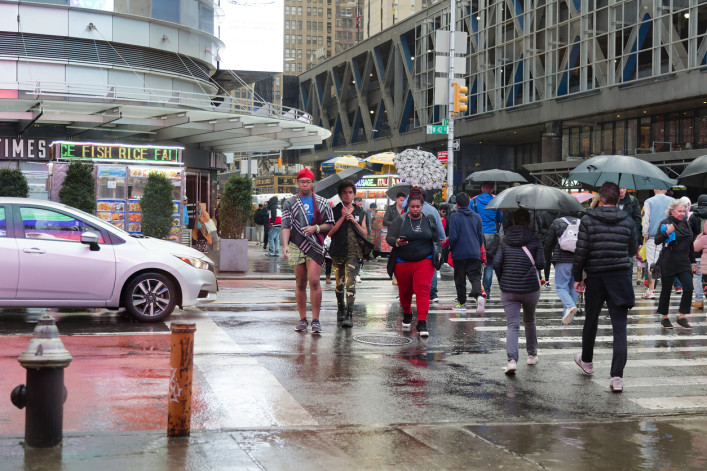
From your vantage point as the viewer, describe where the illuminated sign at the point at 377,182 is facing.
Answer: facing the viewer

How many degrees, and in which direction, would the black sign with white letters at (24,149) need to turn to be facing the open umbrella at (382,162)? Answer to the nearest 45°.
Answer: approximately 90° to its left

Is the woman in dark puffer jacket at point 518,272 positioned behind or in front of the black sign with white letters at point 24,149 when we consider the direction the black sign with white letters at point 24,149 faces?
in front

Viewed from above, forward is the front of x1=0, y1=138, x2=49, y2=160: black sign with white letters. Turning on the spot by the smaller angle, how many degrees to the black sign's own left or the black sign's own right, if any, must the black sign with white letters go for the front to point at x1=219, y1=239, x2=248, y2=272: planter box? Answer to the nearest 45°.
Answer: approximately 45° to the black sign's own left

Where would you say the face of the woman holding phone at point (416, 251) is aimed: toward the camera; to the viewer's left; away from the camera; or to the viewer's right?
toward the camera

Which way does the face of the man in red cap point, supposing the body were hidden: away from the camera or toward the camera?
toward the camera

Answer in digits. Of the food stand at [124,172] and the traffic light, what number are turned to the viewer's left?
0

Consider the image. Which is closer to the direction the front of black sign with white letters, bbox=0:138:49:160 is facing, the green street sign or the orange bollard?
the orange bollard

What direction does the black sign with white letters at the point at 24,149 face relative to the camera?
toward the camera

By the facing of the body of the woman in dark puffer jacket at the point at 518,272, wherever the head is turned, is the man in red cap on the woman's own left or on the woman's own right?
on the woman's own left

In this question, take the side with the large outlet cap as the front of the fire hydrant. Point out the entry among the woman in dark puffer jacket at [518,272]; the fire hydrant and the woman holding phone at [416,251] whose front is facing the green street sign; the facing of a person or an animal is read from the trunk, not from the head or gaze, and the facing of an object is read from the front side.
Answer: the woman in dark puffer jacket

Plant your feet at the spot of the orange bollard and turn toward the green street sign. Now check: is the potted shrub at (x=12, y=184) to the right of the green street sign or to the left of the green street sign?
left

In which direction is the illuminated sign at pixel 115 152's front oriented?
toward the camera

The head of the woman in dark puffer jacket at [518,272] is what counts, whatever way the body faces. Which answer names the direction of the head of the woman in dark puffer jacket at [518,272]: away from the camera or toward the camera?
away from the camera

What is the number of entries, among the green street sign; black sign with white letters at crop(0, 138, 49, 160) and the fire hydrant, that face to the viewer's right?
0

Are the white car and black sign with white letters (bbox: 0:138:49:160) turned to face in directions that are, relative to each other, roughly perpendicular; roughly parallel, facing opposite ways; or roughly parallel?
roughly perpendicular

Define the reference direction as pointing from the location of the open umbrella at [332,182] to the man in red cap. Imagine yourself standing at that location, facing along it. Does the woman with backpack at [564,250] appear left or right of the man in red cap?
left
